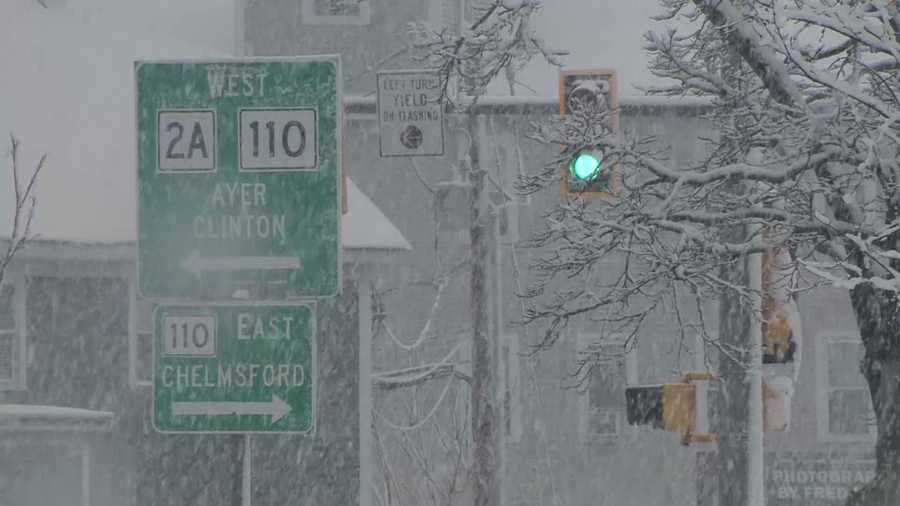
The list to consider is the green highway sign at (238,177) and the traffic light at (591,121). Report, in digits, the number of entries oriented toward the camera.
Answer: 2

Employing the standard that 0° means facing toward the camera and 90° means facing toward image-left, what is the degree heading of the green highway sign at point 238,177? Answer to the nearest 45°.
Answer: approximately 0°

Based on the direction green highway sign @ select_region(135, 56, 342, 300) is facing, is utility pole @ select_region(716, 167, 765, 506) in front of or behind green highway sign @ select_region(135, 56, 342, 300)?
behind

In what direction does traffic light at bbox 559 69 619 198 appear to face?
toward the camera

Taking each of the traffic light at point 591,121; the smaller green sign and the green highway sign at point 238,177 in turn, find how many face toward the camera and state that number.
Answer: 3

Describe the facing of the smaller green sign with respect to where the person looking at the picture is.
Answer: facing the viewer
